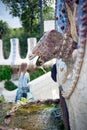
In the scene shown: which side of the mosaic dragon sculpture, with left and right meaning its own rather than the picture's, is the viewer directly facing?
left

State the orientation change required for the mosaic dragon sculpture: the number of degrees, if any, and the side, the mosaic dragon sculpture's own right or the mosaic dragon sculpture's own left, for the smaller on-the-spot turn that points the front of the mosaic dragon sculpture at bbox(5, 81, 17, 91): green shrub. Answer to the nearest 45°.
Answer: approximately 90° to the mosaic dragon sculpture's own right

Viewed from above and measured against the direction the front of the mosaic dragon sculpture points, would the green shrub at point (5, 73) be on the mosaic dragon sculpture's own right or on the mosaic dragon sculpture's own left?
on the mosaic dragon sculpture's own right

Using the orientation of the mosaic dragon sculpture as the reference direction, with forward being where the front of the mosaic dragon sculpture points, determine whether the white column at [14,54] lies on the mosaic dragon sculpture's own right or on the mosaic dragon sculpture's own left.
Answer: on the mosaic dragon sculpture's own right
